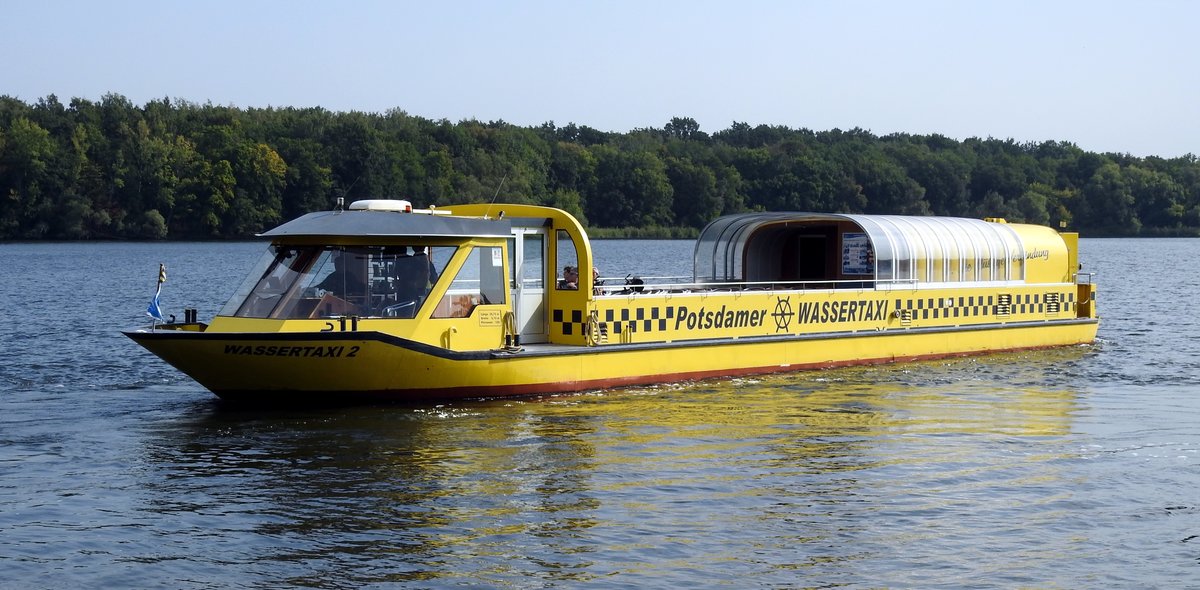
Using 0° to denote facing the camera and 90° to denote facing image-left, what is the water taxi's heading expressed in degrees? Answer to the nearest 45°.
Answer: approximately 45°
